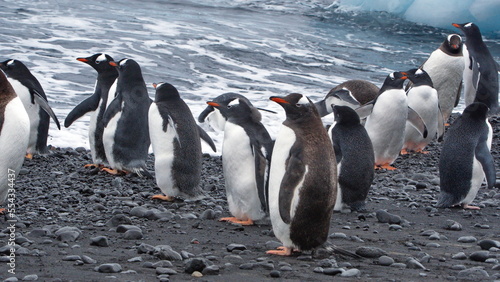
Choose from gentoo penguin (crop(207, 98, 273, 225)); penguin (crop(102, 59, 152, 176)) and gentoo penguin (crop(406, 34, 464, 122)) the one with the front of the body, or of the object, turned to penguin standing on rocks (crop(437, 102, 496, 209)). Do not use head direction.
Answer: gentoo penguin (crop(406, 34, 464, 122))

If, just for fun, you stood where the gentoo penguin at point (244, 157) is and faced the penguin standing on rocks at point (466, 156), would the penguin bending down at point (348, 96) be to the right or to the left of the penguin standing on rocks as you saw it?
left

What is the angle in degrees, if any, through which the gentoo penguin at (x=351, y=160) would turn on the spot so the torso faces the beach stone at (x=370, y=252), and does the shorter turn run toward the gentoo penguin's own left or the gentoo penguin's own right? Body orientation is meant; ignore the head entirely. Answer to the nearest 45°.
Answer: approximately 135° to the gentoo penguin's own left

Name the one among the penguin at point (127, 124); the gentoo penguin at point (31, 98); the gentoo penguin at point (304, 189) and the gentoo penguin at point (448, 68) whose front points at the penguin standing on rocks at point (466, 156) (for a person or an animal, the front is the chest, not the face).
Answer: the gentoo penguin at point (448, 68)

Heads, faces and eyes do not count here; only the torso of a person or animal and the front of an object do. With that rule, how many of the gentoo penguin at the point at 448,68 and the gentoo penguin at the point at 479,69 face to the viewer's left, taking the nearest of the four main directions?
1

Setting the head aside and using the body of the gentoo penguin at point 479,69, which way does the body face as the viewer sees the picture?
to the viewer's left

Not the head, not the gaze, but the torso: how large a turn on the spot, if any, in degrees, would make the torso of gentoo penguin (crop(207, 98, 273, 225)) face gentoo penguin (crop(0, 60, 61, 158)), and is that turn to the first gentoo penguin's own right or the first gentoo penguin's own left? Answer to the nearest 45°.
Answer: approximately 90° to the first gentoo penguin's own right

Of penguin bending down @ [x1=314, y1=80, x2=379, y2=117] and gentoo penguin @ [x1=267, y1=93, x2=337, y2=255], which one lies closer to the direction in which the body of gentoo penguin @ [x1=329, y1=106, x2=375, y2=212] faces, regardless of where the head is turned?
the penguin bending down

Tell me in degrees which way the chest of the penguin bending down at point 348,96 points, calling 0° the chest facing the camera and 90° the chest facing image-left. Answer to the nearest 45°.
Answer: approximately 90°
